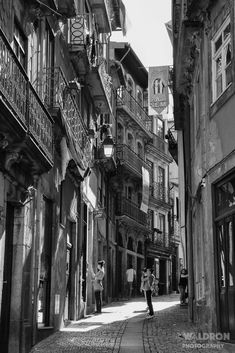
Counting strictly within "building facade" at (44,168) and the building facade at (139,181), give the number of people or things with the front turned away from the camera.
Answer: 0

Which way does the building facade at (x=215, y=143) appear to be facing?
to the viewer's left

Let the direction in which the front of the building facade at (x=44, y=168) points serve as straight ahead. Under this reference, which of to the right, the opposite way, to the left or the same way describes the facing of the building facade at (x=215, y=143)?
the opposite way

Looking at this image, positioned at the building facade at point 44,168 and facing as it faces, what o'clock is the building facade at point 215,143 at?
the building facade at point 215,143 is roughly at 1 o'clock from the building facade at point 44,168.

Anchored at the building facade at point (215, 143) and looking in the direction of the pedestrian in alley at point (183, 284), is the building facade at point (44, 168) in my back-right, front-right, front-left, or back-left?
front-left

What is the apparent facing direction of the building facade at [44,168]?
to the viewer's right

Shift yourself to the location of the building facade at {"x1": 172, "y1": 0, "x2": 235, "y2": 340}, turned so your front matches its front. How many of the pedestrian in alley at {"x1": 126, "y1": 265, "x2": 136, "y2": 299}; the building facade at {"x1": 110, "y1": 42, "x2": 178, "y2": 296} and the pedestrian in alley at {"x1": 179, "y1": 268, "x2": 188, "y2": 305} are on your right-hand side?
3

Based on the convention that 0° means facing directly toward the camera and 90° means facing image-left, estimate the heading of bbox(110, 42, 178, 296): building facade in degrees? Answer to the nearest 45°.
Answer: approximately 315°
